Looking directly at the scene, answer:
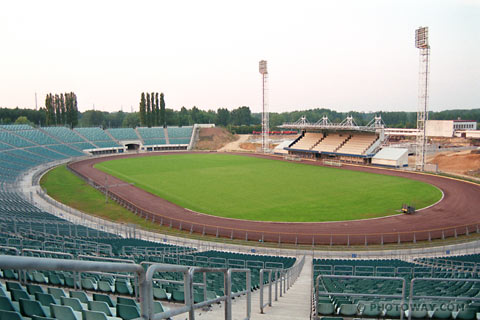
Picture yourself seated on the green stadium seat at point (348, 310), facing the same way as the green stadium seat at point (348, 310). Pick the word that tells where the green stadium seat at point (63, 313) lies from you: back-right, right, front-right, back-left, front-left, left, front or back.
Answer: back-left

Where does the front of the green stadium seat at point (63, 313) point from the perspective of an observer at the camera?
facing away from the viewer and to the right of the viewer

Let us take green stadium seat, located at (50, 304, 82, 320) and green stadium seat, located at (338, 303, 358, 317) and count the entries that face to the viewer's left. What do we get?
0

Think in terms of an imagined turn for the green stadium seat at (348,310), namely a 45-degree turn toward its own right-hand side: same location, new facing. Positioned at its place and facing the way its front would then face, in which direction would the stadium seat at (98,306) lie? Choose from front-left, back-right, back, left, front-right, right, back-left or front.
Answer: back

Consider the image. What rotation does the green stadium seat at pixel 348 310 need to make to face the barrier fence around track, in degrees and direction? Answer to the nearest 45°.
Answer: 0° — it already faces it

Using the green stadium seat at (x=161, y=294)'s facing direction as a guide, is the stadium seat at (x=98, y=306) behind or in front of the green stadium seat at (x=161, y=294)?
behind

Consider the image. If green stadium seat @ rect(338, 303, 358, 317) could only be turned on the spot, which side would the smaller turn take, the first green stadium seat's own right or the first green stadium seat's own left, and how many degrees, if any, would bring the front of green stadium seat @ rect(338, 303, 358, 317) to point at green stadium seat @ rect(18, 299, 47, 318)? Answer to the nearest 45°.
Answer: approximately 135° to the first green stadium seat's own left

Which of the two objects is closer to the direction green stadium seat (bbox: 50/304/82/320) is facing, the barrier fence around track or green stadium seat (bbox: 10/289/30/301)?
the barrier fence around track

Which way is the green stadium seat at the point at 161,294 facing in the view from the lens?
facing away from the viewer and to the right of the viewer

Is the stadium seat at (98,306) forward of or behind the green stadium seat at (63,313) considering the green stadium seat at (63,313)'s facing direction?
forward

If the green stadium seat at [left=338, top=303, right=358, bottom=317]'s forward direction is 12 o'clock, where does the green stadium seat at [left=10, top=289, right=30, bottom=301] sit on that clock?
the green stadium seat at [left=10, top=289, right=30, bottom=301] is roughly at 8 o'clock from the green stadium seat at [left=338, top=303, right=358, bottom=317].

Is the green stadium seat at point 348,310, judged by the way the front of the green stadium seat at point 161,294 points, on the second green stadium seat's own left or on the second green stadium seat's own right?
on the second green stadium seat's own right

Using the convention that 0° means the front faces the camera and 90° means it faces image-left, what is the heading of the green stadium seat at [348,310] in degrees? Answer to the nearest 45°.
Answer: approximately 180°
